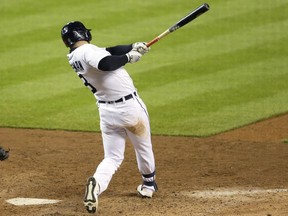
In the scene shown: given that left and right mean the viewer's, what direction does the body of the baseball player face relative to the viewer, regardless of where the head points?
facing away from the viewer and to the right of the viewer
